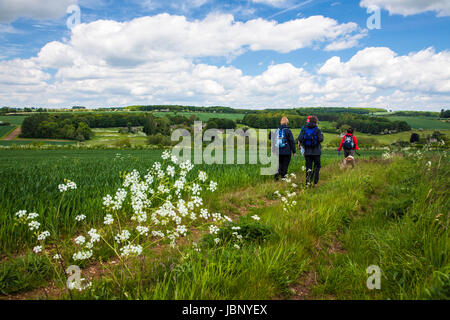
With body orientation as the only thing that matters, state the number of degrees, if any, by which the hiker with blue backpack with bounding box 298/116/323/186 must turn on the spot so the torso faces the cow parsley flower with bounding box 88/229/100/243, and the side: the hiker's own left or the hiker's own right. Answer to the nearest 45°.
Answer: approximately 180°

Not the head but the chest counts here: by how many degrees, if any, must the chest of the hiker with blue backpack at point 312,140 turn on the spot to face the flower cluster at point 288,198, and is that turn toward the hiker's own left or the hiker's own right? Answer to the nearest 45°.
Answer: approximately 180°

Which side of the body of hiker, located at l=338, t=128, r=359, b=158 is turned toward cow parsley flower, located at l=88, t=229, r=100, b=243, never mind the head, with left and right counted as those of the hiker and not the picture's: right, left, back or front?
back

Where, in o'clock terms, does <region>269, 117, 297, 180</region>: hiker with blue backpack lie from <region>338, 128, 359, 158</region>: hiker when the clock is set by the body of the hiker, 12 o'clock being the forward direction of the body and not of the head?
The hiker with blue backpack is roughly at 7 o'clock from the hiker.

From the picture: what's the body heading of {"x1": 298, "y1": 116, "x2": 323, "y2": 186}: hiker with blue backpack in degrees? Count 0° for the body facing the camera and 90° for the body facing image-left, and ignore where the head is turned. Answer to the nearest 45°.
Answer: approximately 180°

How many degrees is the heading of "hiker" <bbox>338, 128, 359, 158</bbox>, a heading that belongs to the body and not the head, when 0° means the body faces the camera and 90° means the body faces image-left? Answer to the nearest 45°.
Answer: approximately 180°

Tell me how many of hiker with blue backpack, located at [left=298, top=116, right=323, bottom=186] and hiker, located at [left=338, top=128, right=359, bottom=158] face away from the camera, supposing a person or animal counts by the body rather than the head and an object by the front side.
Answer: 2

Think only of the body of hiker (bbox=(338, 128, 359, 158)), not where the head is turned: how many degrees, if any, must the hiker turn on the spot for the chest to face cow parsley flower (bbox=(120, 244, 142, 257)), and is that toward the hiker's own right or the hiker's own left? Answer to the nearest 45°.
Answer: approximately 180°
